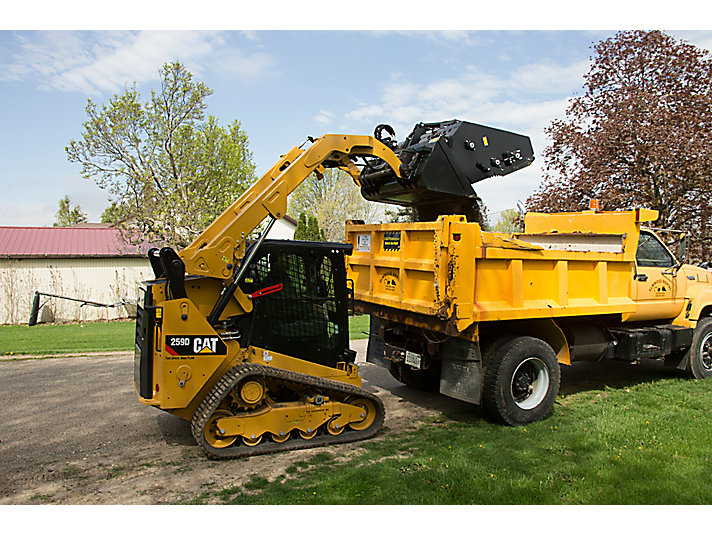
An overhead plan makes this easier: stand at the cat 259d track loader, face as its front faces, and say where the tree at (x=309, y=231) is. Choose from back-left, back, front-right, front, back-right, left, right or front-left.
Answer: left

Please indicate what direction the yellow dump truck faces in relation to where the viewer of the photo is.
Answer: facing away from the viewer and to the right of the viewer

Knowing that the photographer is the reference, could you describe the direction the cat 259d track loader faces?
facing to the right of the viewer

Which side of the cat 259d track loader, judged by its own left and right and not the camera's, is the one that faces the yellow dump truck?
front

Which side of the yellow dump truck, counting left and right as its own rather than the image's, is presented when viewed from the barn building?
left

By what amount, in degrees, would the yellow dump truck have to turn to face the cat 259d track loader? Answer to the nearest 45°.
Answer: approximately 180°

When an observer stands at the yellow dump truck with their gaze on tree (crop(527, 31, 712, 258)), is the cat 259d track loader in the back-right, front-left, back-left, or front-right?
back-left

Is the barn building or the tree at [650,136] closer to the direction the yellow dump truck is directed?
the tree

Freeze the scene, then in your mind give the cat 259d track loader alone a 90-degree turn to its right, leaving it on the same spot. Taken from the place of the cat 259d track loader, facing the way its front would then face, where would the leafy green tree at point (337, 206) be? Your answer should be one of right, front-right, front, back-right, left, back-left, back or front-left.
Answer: back

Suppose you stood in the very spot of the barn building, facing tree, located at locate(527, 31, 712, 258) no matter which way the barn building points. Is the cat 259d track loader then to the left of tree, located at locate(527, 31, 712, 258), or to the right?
right

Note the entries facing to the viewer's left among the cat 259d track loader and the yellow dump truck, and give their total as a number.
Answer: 0

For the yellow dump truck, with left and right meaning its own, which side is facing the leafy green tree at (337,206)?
left
